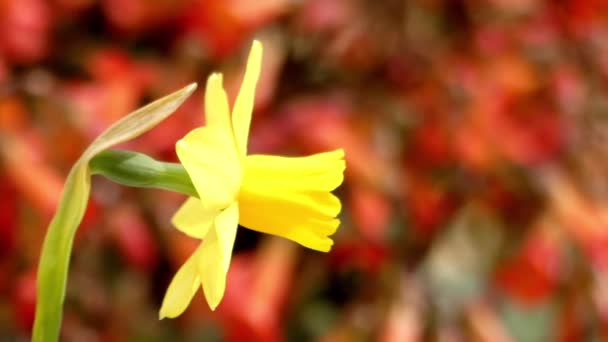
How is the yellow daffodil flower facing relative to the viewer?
to the viewer's right
